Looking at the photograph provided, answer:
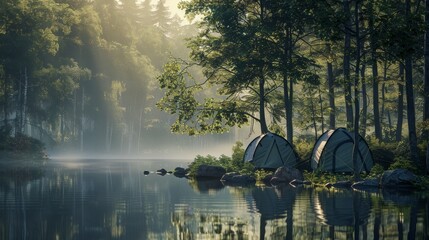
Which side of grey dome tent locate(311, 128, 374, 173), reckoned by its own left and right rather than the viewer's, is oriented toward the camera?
front

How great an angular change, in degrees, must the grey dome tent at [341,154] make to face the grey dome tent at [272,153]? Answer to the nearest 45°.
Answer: approximately 135° to its right

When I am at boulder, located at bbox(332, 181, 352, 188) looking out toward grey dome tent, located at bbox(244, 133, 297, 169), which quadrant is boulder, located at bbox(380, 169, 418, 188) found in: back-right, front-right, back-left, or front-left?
back-right

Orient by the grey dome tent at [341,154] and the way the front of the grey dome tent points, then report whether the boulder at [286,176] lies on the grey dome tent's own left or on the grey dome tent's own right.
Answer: on the grey dome tent's own right

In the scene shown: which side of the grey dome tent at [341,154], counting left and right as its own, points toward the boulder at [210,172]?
right

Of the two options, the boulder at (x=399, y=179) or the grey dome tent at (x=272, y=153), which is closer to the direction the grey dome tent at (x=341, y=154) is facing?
the boulder

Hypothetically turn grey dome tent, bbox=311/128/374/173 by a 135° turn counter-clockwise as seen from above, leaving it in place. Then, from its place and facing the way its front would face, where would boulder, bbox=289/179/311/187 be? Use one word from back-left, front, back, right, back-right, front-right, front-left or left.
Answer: back

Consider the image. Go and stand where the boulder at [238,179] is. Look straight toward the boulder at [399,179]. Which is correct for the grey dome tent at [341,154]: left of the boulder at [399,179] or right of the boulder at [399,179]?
left

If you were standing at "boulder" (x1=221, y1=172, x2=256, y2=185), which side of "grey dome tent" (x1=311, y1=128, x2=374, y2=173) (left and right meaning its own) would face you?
right

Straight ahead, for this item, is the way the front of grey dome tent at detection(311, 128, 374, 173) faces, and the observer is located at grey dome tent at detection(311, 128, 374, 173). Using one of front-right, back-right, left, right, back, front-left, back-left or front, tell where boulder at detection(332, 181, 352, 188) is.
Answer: front

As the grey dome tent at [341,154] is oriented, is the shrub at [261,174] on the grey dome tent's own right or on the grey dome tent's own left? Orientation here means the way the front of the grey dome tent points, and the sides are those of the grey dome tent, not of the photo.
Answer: on the grey dome tent's own right

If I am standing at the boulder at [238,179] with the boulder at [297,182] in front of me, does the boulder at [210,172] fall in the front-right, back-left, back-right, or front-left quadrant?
back-left
